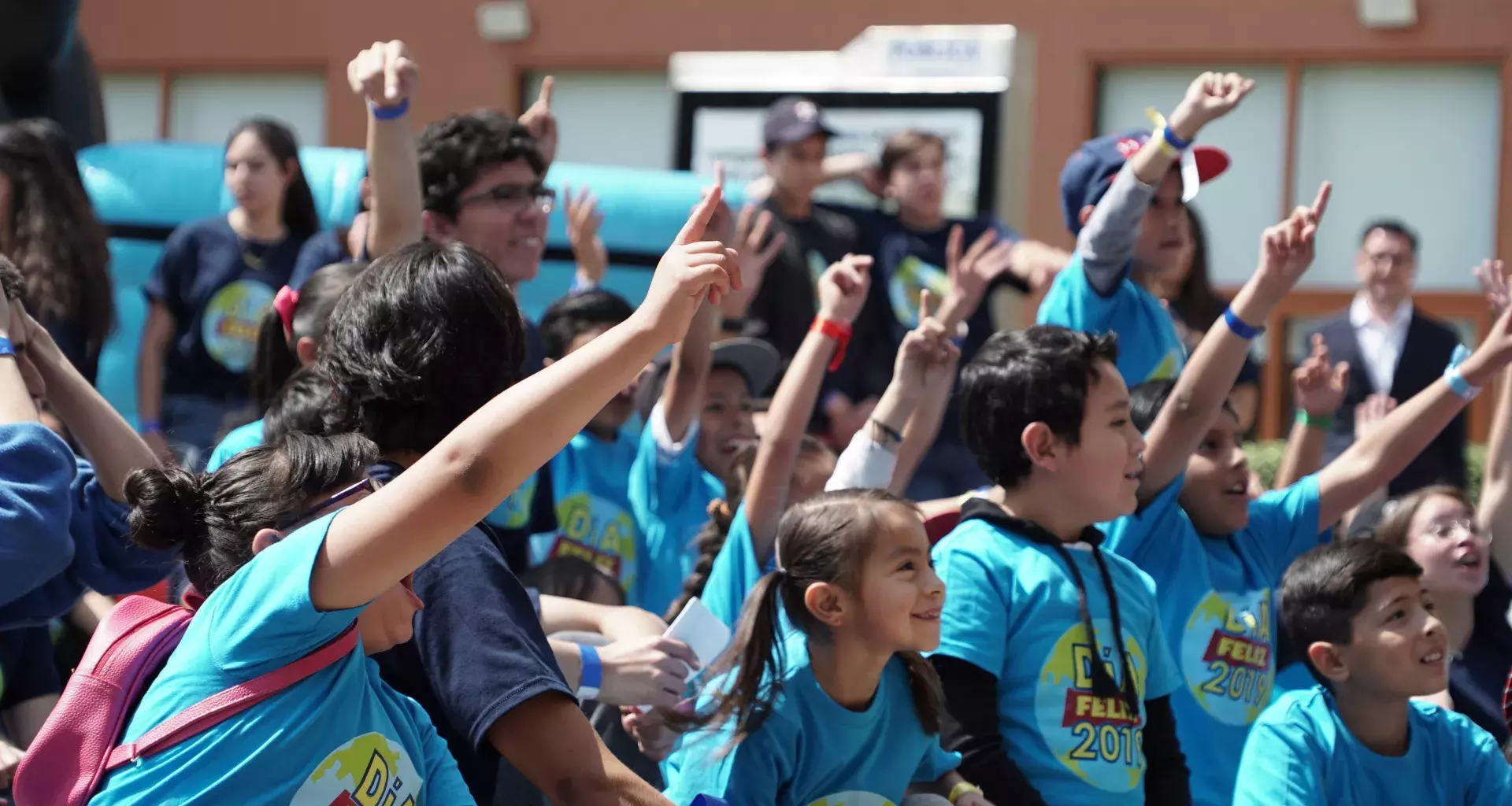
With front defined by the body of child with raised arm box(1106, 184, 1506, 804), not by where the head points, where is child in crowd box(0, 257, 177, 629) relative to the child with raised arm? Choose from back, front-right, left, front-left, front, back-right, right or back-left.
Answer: right

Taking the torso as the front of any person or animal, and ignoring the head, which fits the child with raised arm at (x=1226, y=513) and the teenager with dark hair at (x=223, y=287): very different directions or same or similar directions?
same or similar directions

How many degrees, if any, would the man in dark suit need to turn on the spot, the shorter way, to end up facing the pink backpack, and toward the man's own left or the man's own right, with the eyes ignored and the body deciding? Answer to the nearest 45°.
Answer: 0° — they already face it

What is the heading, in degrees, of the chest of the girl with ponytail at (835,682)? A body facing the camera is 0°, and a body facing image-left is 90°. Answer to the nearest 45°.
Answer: approximately 315°

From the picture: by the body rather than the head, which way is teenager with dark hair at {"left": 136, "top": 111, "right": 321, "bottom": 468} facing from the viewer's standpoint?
toward the camera

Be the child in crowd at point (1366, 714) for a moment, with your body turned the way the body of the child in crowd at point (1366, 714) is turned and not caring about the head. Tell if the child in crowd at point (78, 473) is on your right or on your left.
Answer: on your right

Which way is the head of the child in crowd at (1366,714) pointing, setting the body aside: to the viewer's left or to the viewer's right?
to the viewer's right

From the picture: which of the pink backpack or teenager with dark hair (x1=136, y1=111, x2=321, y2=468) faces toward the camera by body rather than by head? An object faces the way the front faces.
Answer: the teenager with dark hair

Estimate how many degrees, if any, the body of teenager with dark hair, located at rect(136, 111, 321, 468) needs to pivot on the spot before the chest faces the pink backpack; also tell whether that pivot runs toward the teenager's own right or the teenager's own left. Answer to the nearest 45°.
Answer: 0° — they already face it
